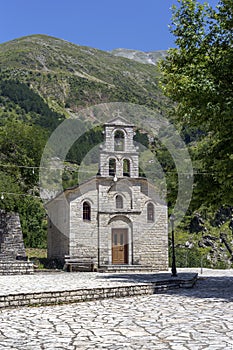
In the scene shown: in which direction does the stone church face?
toward the camera

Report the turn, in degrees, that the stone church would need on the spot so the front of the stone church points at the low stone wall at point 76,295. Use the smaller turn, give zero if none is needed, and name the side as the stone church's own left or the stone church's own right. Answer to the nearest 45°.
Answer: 0° — it already faces it

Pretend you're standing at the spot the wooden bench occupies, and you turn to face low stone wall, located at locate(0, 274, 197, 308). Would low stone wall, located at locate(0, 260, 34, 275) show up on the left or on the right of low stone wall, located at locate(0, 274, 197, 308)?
right

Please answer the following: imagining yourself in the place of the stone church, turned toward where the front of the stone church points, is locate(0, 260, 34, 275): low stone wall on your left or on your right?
on your right

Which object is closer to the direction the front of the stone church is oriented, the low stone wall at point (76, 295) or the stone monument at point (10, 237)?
the low stone wall

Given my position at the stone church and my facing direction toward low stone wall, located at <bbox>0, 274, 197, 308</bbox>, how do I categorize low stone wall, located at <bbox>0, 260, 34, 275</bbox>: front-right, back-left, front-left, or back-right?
front-right

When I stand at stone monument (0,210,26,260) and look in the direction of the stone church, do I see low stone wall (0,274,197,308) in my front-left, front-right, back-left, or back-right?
front-right
